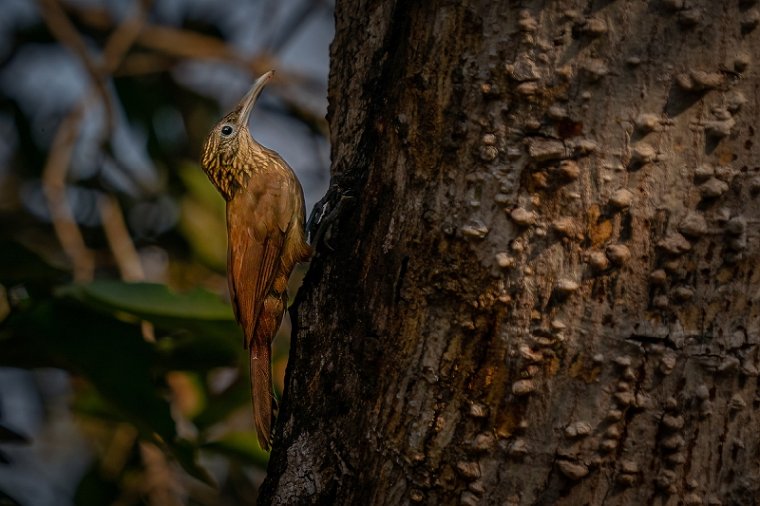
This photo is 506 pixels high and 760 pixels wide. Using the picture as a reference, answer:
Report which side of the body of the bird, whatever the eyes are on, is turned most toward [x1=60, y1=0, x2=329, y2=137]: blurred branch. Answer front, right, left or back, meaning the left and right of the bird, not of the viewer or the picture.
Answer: left

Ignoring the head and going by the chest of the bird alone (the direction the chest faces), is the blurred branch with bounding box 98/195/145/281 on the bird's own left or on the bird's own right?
on the bird's own left

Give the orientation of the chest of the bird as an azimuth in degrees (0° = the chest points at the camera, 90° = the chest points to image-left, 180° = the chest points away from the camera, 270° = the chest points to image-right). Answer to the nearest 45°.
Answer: approximately 270°

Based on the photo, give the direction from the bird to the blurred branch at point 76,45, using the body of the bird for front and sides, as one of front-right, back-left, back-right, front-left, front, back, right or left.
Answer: back-left

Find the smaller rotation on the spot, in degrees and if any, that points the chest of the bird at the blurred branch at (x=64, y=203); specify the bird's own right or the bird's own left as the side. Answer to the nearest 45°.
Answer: approximately 135° to the bird's own left

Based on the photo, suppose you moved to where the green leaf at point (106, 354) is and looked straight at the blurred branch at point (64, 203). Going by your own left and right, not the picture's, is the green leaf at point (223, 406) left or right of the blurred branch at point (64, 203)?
right
